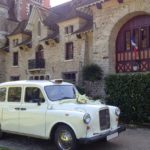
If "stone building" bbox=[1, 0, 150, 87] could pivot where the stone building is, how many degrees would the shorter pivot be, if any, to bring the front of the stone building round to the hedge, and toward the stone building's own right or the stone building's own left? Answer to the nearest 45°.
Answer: approximately 45° to the stone building's own left

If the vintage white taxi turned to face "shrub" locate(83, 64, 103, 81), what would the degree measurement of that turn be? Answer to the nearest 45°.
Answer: approximately 135° to its left

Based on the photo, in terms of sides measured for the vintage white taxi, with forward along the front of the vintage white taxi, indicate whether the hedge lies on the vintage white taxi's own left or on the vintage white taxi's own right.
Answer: on the vintage white taxi's own left

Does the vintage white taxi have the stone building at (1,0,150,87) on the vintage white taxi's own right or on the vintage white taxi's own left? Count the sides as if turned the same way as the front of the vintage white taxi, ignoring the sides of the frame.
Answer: on the vintage white taxi's own left

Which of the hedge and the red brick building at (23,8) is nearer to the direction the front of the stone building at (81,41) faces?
the hedge

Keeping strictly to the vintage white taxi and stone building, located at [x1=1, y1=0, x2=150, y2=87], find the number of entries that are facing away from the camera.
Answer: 0

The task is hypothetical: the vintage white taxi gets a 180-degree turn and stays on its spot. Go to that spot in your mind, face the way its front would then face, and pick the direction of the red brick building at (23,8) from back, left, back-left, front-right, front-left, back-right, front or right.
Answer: front-right

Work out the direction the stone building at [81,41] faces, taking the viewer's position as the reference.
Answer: facing the viewer and to the left of the viewer

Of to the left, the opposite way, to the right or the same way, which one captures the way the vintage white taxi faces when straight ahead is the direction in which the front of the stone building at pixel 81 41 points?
to the left
